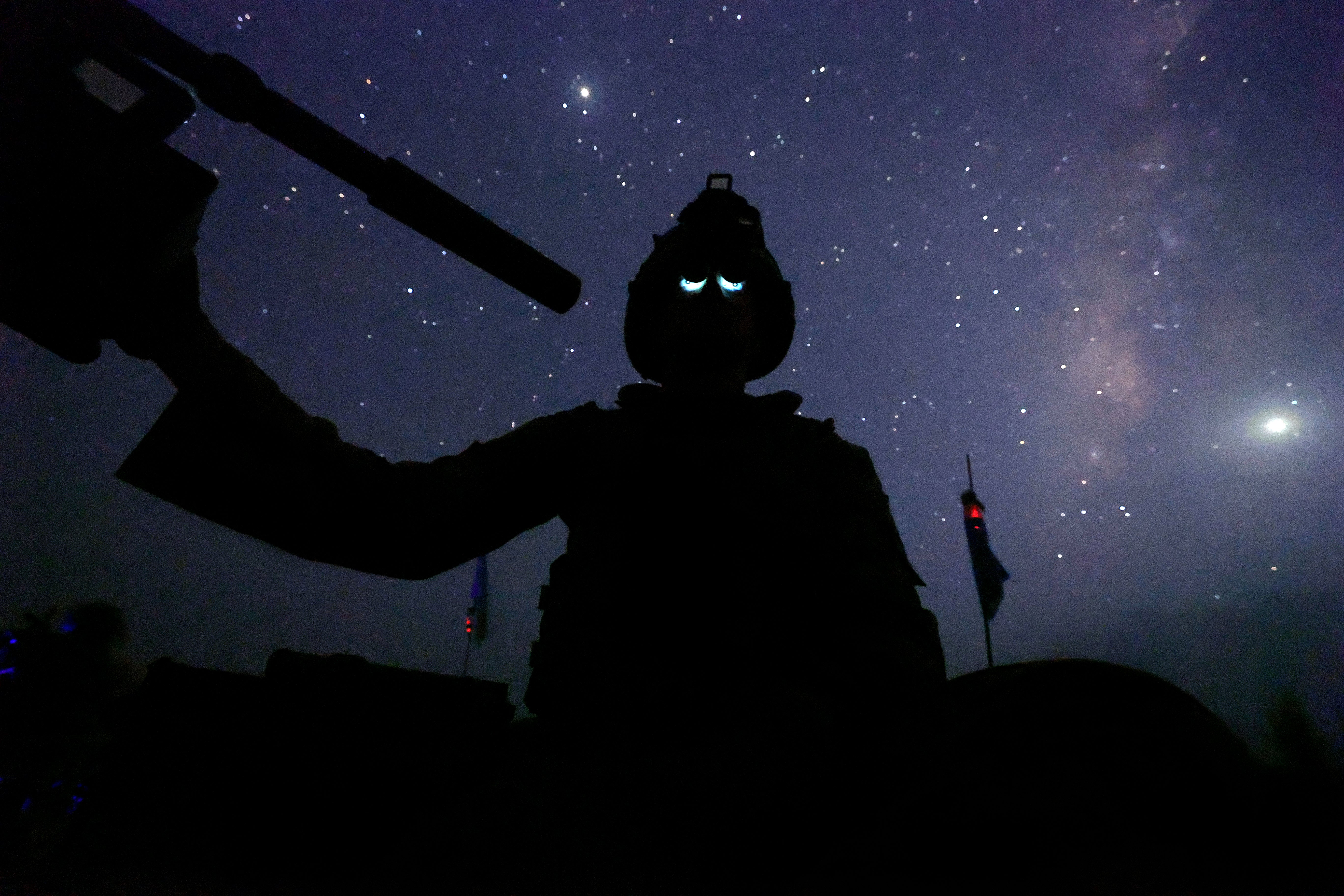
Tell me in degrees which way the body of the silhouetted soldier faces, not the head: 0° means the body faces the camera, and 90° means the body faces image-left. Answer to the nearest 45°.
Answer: approximately 0°

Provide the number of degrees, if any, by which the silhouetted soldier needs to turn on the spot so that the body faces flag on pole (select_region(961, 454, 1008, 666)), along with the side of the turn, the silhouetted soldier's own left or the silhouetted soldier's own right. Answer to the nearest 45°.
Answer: approximately 135° to the silhouetted soldier's own left

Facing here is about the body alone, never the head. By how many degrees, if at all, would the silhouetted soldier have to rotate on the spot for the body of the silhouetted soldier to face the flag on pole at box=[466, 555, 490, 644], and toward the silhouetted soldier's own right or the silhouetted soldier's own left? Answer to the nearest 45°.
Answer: approximately 180°
